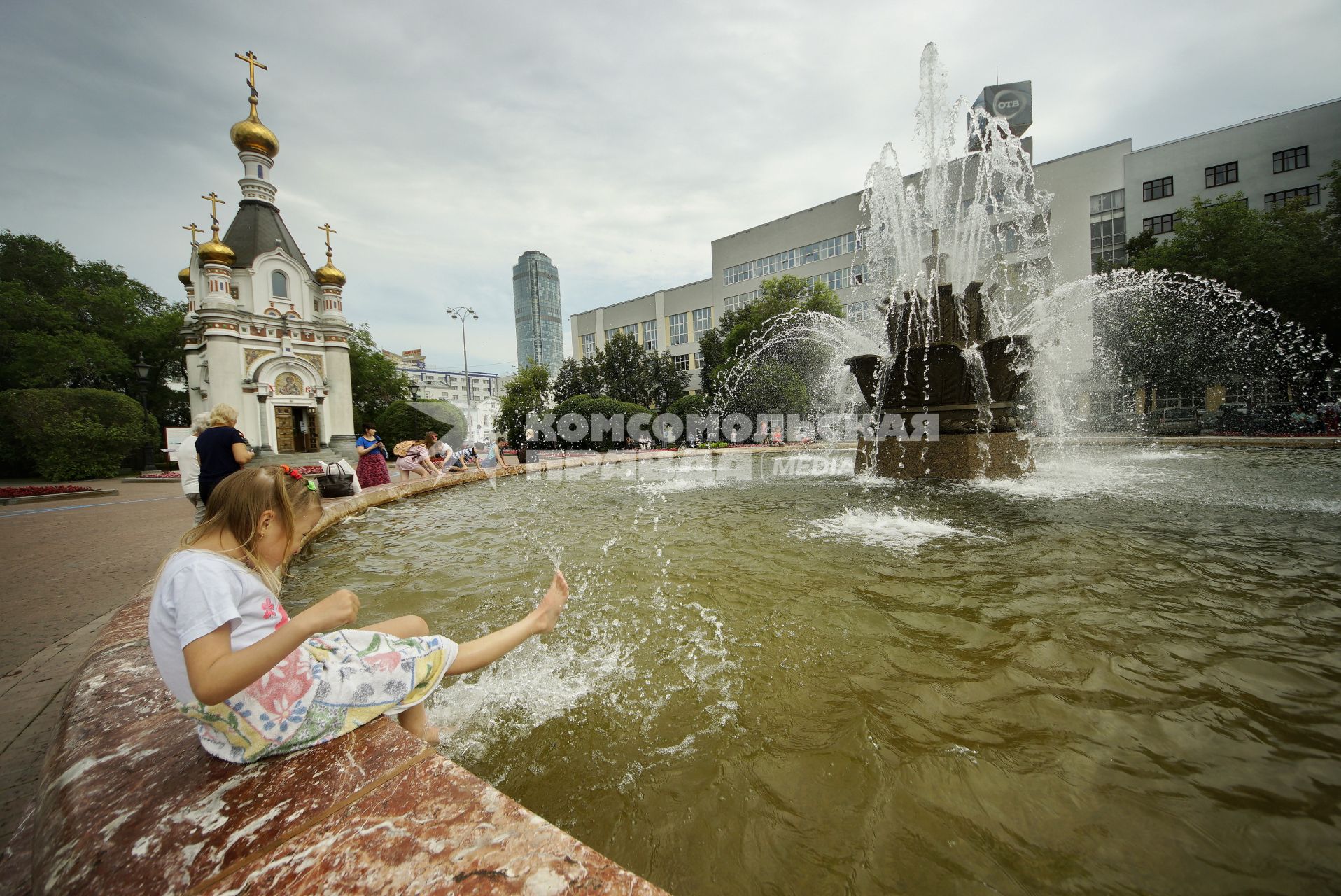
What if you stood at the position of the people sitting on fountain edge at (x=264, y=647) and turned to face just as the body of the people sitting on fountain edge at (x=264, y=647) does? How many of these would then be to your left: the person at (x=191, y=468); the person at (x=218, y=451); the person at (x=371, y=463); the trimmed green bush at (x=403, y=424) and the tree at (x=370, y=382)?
5

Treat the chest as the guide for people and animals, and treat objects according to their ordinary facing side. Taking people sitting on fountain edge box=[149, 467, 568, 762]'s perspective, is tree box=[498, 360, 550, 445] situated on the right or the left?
on their left

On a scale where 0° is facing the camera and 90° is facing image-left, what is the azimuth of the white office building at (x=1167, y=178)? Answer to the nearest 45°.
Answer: approximately 45°

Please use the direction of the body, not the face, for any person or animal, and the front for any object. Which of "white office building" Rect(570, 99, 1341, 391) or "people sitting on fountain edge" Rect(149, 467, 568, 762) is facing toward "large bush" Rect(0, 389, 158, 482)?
the white office building

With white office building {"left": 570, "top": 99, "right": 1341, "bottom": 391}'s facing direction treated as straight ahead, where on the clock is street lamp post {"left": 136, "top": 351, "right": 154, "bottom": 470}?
The street lamp post is roughly at 12 o'clock from the white office building.

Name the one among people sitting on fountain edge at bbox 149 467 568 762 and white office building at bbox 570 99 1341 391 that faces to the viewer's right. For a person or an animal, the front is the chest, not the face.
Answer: the people sitting on fountain edge

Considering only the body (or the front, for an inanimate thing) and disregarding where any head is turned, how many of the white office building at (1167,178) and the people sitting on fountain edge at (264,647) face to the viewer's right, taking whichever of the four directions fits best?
1

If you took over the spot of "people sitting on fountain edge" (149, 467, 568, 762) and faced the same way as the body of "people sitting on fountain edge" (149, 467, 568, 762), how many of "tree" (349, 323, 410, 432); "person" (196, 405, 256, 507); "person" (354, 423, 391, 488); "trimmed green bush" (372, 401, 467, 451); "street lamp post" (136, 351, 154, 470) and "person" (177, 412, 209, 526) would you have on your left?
6

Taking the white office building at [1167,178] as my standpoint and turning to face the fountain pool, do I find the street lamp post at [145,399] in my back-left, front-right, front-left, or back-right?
front-right

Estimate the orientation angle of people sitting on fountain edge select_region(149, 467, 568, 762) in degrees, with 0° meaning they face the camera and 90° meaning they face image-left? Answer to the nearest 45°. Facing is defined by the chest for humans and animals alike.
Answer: approximately 270°

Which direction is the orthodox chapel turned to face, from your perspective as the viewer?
facing the viewer and to the right of the viewer

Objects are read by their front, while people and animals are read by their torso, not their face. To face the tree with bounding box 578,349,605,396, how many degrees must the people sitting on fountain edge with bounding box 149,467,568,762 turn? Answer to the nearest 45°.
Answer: approximately 45° to their left

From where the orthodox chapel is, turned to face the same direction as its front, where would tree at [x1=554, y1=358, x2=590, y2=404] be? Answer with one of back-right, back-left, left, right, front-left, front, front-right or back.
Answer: back-left
